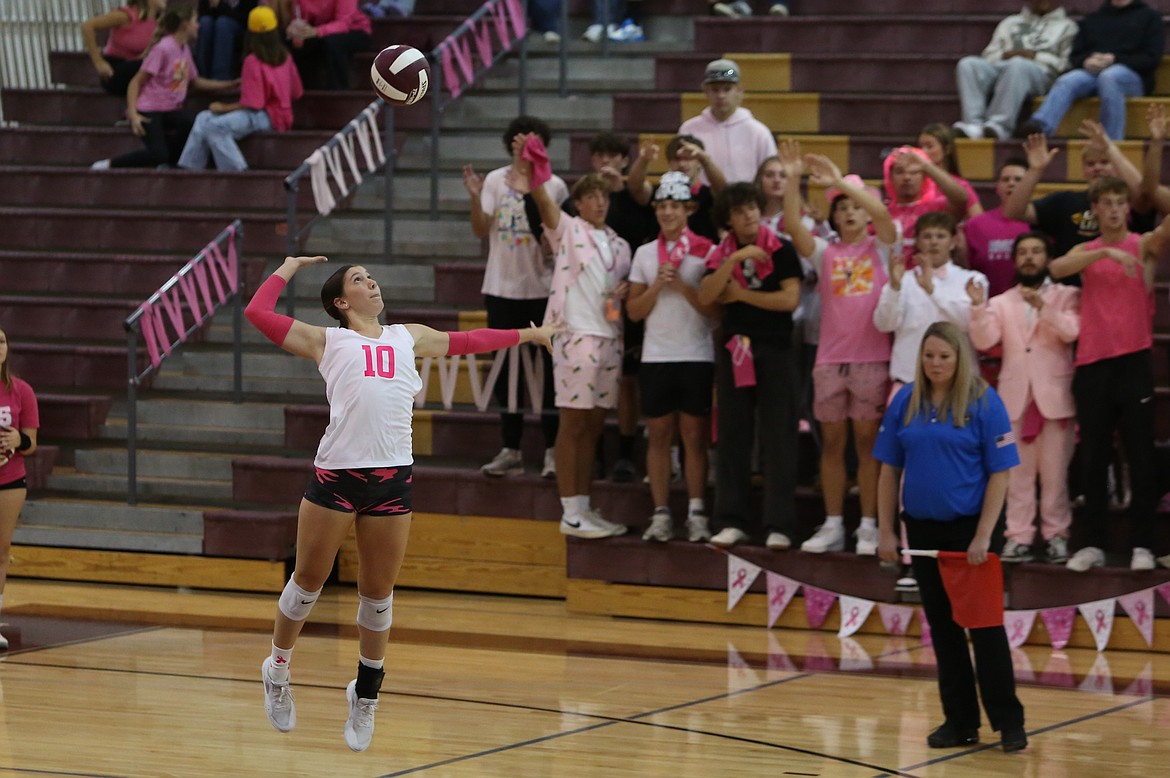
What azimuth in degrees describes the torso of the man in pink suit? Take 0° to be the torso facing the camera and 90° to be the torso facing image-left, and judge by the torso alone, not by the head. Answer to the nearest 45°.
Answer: approximately 0°

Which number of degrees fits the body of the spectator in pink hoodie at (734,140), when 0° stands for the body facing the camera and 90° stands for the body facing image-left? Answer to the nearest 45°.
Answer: approximately 0°

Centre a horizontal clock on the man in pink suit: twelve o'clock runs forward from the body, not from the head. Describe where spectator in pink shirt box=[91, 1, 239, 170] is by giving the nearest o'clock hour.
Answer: The spectator in pink shirt is roughly at 4 o'clock from the man in pink suit.

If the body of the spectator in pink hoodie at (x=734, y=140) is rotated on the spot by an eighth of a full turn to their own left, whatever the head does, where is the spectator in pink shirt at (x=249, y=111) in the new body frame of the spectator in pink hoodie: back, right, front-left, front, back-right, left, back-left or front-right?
back

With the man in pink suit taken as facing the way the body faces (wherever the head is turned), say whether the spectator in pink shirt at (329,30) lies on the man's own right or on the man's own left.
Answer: on the man's own right

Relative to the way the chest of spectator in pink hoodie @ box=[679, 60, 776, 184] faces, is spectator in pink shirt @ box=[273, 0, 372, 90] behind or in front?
behind

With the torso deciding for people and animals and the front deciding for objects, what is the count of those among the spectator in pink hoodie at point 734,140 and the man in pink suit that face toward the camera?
2

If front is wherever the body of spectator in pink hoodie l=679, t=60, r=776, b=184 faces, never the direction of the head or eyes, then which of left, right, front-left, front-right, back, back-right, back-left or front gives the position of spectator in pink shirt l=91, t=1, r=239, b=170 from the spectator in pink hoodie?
back-right
